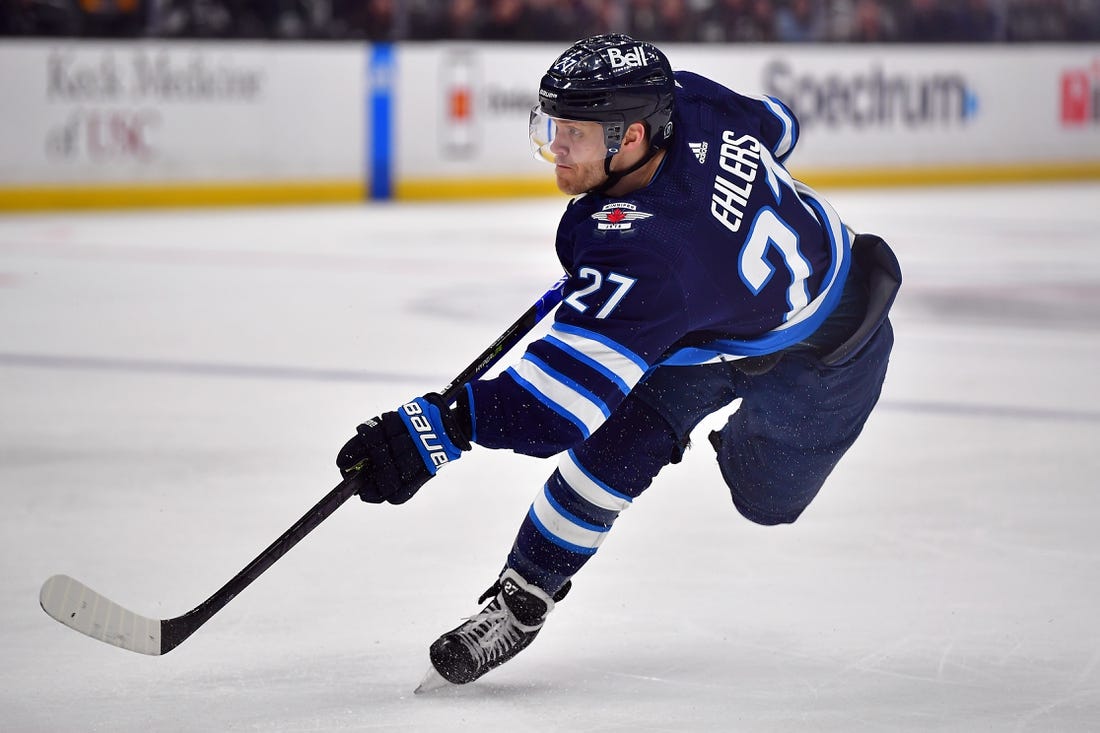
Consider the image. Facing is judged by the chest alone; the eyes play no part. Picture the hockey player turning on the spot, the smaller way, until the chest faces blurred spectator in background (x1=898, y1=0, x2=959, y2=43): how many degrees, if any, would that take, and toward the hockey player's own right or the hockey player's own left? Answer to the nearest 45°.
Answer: approximately 90° to the hockey player's own right

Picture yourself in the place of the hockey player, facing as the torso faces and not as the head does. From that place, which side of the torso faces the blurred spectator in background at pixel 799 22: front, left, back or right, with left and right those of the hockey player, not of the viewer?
right

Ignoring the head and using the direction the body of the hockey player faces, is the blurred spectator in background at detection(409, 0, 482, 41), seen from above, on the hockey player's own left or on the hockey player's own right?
on the hockey player's own right

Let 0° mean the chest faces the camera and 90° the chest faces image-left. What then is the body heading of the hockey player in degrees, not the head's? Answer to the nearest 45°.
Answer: approximately 90°

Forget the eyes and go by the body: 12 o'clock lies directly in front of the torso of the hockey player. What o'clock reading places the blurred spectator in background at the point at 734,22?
The blurred spectator in background is roughly at 3 o'clock from the hockey player.

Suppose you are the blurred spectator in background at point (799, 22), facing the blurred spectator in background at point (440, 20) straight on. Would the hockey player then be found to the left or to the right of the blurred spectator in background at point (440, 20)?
left

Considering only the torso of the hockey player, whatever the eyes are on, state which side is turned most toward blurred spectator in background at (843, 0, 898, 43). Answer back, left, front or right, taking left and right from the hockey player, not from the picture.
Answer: right

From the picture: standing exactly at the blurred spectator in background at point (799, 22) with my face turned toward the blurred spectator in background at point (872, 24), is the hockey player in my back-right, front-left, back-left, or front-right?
back-right

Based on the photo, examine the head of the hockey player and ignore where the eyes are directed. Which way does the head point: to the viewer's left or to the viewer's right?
to the viewer's left

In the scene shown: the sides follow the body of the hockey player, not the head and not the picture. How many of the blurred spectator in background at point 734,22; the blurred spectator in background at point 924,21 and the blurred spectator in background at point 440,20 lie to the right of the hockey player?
3
